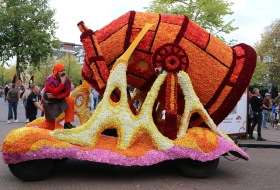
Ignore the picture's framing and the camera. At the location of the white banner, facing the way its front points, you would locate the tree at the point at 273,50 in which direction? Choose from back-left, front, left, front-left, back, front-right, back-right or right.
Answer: back

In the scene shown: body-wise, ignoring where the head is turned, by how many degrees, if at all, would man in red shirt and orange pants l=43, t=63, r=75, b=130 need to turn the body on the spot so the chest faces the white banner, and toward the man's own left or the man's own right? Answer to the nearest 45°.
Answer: approximately 90° to the man's own left

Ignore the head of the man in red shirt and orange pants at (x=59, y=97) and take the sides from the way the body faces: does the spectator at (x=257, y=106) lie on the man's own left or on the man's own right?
on the man's own left

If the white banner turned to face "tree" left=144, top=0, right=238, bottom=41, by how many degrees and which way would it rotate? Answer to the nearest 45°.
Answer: approximately 180°

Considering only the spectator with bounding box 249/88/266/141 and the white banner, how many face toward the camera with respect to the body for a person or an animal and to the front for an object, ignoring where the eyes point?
1

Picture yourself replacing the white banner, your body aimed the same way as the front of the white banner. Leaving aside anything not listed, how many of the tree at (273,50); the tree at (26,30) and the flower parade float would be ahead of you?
1

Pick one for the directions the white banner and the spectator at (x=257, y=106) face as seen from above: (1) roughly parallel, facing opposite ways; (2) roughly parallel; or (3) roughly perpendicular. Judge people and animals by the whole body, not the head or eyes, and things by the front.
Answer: roughly perpendicular

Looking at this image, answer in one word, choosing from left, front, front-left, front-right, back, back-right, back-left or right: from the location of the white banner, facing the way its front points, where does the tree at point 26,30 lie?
back-right

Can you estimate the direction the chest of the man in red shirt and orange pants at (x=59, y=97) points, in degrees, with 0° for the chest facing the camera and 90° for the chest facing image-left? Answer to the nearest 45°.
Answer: approximately 315°

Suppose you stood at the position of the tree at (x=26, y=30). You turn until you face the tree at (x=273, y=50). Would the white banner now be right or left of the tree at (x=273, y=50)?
right
